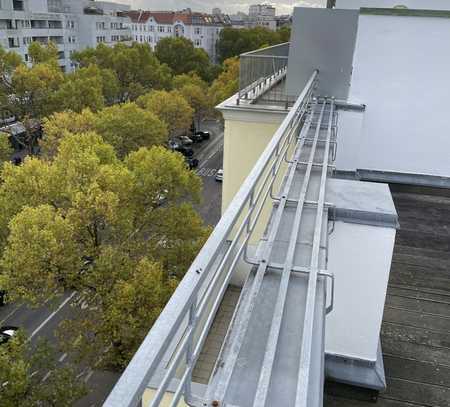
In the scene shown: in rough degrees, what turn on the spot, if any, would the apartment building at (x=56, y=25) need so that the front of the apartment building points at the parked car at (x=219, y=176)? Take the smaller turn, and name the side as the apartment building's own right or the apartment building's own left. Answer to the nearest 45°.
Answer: approximately 45° to the apartment building's own right

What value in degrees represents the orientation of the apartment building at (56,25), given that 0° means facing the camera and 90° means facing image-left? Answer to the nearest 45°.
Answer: approximately 315°

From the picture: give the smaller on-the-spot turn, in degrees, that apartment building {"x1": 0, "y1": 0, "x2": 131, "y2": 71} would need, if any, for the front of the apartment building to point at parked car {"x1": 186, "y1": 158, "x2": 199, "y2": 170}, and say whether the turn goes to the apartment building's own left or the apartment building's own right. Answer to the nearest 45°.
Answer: approximately 45° to the apartment building's own right
